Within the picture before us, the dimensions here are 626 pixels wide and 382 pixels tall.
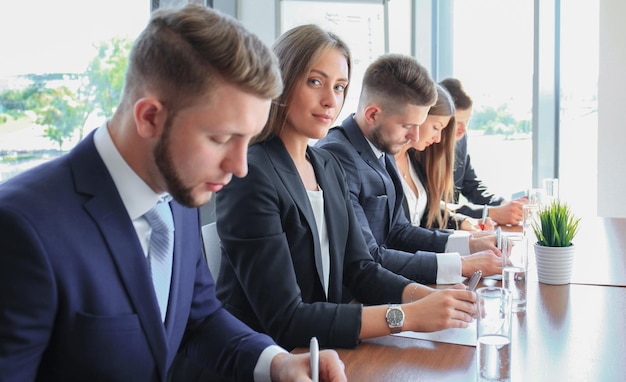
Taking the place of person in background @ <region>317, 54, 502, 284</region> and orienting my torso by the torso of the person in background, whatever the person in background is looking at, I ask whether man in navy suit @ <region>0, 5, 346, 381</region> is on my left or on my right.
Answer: on my right

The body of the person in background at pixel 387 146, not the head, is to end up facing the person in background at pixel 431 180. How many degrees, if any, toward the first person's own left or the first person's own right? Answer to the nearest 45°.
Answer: approximately 135° to the first person's own left

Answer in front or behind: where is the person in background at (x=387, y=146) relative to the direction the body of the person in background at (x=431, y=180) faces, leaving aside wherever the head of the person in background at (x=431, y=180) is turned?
in front

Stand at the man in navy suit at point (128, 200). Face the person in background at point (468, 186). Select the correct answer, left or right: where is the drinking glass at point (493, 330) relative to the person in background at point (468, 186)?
right

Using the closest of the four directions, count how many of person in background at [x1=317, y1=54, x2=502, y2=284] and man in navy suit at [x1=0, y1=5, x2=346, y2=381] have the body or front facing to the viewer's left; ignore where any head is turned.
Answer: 0

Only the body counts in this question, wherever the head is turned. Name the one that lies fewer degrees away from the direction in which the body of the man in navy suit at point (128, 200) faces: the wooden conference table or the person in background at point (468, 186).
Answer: the wooden conference table

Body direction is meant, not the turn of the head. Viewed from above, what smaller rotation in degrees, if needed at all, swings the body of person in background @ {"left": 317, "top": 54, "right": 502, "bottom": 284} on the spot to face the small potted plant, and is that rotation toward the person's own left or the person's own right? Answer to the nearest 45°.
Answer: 0° — they already face it

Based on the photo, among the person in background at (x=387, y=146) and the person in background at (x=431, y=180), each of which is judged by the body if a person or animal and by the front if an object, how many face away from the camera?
0
